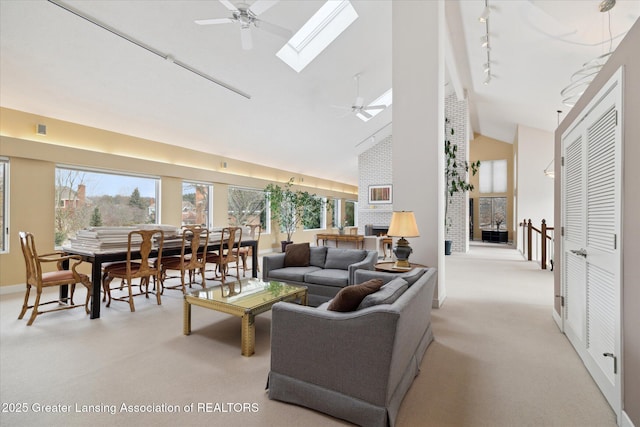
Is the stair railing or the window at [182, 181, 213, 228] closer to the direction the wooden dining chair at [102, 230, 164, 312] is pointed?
the window

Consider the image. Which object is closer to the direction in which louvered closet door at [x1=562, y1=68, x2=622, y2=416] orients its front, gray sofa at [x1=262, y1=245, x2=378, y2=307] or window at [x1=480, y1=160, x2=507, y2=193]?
the gray sofa

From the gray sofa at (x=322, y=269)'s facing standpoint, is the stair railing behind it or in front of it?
behind

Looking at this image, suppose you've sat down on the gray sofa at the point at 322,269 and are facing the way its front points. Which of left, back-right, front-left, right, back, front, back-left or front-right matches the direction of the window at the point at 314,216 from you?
back-right

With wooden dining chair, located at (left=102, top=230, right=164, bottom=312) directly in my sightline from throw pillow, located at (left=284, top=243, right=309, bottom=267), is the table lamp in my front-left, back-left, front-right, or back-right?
back-left

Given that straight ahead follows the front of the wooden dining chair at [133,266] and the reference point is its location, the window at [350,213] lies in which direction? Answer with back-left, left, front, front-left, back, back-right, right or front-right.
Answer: right

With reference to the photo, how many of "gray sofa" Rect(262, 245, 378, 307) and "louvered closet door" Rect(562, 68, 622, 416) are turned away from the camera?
0

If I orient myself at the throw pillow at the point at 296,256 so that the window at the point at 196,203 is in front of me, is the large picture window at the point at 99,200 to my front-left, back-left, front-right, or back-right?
front-left

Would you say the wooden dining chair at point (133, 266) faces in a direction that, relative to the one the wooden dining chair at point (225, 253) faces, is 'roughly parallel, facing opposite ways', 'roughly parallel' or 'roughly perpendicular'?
roughly parallel

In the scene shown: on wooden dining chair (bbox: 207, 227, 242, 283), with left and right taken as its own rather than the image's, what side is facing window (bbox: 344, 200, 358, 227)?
right

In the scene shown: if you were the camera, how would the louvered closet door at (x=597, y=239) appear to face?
facing to the left of the viewer

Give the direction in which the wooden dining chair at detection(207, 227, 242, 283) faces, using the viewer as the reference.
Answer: facing away from the viewer and to the left of the viewer

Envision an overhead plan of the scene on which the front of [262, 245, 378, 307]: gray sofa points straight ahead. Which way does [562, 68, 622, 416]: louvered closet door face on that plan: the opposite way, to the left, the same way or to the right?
to the right

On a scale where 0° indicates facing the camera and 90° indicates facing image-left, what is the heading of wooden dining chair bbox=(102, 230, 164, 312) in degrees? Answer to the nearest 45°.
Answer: approximately 135°

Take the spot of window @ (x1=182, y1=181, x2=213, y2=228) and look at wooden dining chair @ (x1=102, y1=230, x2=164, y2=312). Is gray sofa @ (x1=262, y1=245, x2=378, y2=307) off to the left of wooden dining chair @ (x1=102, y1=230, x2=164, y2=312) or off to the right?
left

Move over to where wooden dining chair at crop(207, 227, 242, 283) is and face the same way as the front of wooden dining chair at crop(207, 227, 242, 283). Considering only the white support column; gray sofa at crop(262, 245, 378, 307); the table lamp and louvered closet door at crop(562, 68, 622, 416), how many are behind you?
4

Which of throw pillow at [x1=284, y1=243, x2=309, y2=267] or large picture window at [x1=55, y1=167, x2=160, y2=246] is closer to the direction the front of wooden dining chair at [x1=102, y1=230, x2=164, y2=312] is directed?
the large picture window

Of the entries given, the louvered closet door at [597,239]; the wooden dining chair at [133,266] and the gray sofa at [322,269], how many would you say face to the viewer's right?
0
